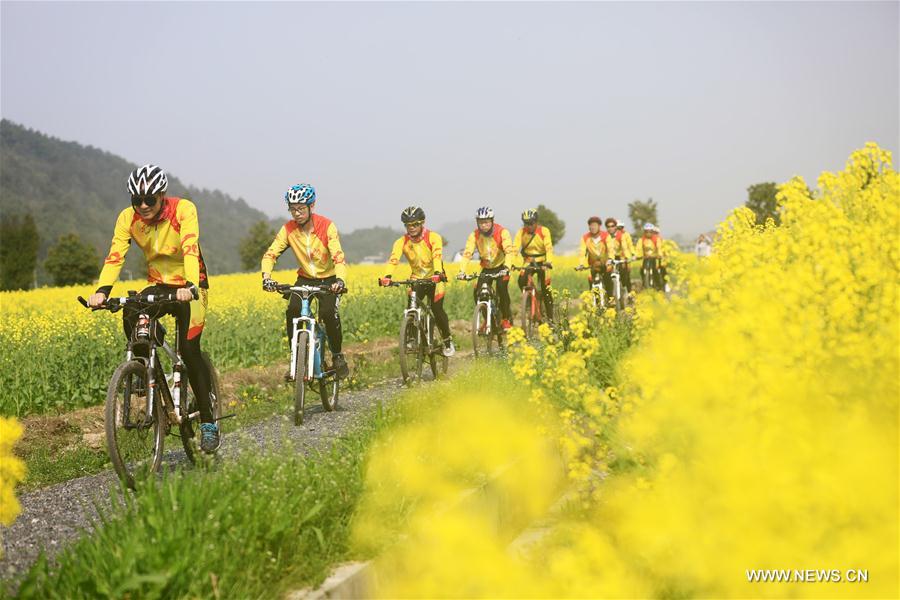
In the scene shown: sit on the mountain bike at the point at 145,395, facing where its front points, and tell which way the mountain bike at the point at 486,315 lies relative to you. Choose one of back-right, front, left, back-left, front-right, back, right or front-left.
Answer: back

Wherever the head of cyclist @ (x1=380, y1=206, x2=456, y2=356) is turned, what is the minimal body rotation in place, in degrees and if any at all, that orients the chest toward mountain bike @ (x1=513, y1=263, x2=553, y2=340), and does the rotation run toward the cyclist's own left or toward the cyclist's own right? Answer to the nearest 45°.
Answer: approximately 180°

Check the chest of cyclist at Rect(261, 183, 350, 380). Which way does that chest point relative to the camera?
toward the camera

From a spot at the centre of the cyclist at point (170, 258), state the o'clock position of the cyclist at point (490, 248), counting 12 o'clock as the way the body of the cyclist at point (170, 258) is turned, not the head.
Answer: the cyclist at point (490, 248) is roughly at 6 o'clock from the cyclist at point (170, 258).

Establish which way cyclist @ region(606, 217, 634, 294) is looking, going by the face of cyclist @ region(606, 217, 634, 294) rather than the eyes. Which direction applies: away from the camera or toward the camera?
toward the camera

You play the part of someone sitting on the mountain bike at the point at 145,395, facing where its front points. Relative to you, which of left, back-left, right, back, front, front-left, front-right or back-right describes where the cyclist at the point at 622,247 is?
back

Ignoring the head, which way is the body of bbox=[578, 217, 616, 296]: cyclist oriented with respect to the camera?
toward the camera

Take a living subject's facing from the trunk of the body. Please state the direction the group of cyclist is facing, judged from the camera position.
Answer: facing the viewer and to the left of the viewer

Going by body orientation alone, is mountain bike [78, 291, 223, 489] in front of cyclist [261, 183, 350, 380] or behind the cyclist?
in front

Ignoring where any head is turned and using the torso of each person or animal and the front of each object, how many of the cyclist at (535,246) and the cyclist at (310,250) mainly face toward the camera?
2

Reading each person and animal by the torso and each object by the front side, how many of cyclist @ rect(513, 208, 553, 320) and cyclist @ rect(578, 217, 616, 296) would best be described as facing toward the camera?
2

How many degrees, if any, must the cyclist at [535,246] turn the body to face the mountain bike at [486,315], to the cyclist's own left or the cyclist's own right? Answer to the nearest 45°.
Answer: approximately 45° to the cyclist's own right

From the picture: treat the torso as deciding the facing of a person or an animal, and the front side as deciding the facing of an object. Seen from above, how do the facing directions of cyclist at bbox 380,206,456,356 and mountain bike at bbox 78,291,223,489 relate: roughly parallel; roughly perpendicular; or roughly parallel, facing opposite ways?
roughly parallel

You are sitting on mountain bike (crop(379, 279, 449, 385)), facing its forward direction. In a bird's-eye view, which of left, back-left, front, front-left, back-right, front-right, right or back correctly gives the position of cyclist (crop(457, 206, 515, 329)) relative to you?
back

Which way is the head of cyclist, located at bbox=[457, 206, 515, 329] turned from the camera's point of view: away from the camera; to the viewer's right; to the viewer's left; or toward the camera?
toward the camera

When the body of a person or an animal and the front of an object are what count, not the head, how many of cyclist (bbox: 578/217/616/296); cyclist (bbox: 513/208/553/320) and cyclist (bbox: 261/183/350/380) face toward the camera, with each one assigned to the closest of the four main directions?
3

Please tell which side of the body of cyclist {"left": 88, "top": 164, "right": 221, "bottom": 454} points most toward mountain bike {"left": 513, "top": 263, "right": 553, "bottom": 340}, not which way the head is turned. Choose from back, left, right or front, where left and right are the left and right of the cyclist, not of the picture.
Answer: back
